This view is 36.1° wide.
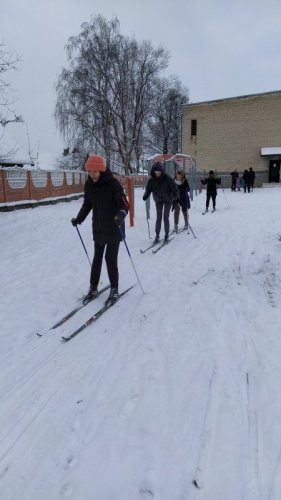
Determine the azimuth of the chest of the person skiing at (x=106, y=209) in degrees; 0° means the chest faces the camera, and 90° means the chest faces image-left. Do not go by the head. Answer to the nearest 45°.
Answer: approximately 45°

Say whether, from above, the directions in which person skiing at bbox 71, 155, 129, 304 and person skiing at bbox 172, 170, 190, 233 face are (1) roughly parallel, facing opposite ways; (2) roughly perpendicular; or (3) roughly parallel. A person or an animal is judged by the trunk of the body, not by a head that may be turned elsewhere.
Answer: roughly parallel

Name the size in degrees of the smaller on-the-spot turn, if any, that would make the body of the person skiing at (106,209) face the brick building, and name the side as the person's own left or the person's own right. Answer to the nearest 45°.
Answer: approximately 135° to the person's own right

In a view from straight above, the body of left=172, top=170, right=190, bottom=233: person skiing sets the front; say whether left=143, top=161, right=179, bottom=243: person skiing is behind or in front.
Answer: in front

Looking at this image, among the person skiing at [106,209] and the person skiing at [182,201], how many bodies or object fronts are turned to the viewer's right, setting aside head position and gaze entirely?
0

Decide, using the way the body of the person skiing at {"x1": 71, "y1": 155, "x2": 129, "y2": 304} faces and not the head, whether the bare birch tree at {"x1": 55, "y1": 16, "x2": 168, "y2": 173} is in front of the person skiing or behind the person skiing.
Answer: behind

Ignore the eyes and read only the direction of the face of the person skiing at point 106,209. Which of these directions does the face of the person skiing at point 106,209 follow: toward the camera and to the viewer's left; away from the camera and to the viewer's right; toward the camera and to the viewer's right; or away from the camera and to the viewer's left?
toward the camera and to the viewer's left

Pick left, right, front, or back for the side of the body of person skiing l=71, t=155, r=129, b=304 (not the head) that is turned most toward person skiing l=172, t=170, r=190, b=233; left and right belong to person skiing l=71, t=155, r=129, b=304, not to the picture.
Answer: back

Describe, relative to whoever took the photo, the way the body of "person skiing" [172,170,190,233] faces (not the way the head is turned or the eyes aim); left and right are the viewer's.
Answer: facing the viewer and to the left of the viewer

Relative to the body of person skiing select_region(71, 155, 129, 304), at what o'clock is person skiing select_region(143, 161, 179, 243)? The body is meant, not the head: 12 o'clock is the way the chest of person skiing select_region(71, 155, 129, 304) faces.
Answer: person skiing select_region(143, 161, 179, 243) is roughly at 5 o'clock from person skiing select_region(71, 155, 129, 304).

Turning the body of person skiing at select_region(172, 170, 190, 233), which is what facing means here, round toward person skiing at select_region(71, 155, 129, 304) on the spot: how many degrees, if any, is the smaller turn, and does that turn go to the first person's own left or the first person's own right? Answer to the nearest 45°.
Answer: approximately 45° to the first person's own left

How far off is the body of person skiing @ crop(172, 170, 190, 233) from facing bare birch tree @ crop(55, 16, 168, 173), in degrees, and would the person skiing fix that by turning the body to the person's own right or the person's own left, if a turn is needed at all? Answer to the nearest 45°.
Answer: approximately 135° to the person's own right
